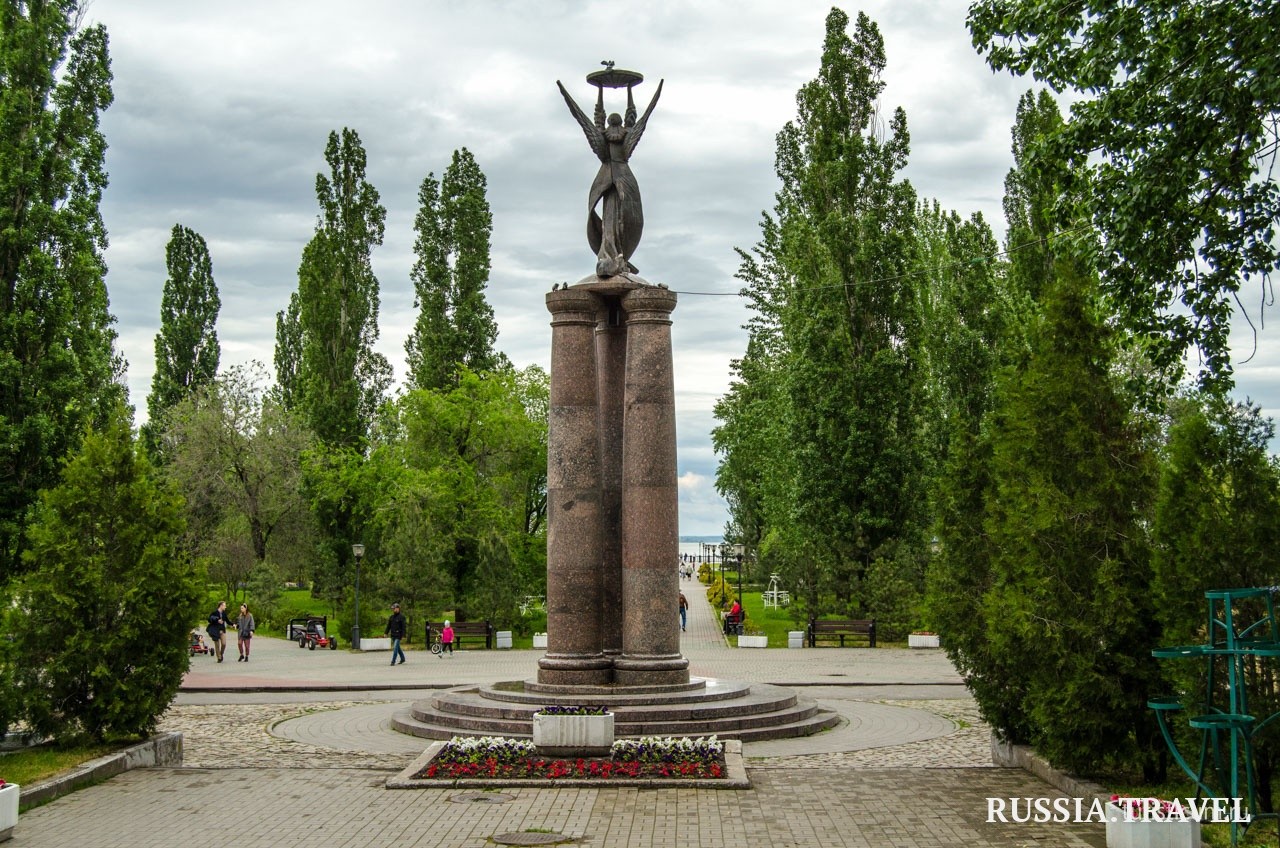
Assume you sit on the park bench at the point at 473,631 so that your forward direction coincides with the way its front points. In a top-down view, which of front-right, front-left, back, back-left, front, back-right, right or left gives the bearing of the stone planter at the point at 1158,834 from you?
front

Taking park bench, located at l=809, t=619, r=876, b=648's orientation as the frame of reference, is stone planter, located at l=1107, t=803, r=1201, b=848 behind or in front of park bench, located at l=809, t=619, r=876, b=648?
in front

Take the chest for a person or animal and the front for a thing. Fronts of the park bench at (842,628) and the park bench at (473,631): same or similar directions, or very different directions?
same or similar directions

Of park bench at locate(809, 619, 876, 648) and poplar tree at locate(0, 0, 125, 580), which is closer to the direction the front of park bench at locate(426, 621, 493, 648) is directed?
the poplar tree

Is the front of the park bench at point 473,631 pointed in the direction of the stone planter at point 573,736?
yes

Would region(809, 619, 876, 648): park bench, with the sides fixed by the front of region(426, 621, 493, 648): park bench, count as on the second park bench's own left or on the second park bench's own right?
on the second park bench's own left

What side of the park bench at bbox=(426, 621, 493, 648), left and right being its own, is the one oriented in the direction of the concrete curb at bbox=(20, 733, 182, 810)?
front

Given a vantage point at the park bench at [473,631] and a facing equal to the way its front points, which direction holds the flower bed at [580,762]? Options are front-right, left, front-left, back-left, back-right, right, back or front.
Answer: front

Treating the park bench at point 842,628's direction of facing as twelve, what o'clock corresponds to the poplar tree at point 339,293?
The poplar tree is roughly at 4 o'clock from the park bench.

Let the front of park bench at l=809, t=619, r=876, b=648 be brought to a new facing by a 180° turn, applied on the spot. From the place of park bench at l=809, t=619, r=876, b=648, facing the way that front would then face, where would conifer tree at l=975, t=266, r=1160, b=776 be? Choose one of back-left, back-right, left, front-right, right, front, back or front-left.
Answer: back

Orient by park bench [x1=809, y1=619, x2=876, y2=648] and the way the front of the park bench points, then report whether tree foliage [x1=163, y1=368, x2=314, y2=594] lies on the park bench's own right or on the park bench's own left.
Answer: on the park bench's own right

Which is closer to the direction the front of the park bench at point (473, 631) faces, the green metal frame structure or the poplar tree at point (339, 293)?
the green metal frame structure

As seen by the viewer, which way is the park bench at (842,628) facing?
toward the camera

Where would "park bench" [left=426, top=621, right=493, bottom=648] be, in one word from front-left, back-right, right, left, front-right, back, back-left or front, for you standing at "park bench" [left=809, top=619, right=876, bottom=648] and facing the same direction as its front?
right

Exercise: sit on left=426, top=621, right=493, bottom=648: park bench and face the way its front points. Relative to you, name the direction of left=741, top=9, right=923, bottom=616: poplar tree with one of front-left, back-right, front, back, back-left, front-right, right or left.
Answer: left

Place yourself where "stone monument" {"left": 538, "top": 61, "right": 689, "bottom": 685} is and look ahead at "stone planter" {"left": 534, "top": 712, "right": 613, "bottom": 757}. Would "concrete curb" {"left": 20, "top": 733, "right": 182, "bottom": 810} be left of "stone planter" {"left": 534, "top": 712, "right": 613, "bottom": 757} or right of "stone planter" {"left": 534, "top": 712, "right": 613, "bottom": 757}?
right

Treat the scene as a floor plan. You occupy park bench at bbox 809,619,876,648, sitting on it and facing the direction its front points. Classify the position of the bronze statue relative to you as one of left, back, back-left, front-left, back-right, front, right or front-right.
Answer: front

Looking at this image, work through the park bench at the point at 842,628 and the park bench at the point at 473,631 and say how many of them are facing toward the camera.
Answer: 2

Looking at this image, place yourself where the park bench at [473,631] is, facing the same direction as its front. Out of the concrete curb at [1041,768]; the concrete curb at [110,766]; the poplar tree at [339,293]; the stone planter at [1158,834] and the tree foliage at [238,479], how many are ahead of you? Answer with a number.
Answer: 3
